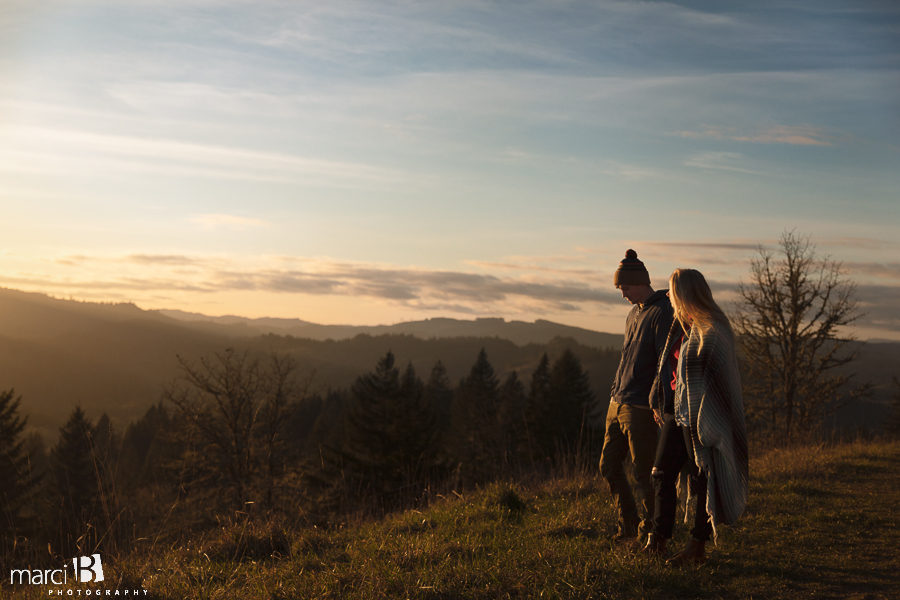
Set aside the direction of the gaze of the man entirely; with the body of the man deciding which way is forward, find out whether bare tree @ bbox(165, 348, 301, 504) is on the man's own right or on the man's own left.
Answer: on the man's own right

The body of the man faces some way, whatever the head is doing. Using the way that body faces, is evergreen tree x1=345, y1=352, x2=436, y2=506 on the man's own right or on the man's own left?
on the man's own right

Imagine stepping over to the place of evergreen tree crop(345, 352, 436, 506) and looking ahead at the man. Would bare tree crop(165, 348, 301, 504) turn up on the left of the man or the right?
right

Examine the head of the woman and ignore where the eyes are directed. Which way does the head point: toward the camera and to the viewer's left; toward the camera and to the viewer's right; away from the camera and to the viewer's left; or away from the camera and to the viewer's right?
away from the camera and to the viewer's left

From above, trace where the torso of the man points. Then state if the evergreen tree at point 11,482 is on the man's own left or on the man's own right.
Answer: on the man's own right

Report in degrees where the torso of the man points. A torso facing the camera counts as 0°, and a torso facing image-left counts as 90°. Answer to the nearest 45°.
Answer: approximately 45°

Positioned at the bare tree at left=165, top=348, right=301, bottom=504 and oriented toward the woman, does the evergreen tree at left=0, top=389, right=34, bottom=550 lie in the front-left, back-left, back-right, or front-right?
back-right
